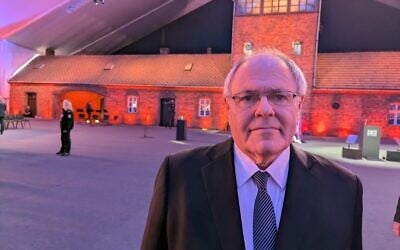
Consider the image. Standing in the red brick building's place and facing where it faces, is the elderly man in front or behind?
in front

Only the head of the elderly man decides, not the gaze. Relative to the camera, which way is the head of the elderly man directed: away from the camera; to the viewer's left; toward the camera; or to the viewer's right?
toward the camera

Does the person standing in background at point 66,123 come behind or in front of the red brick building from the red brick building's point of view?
in front

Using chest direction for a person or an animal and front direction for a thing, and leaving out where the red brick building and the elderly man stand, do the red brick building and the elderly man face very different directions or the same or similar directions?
same or similar directions

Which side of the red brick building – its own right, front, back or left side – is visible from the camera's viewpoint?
front

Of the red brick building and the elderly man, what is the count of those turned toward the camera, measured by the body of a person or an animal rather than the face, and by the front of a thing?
2

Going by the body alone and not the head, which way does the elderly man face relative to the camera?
toward the camera

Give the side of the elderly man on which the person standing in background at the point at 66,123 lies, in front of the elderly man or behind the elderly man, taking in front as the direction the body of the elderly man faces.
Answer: behind
